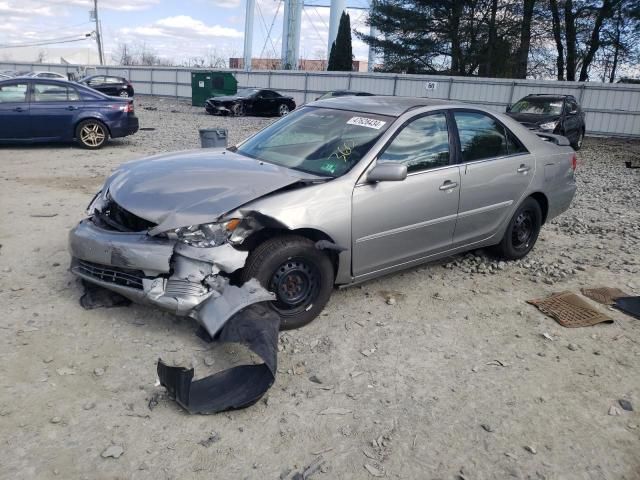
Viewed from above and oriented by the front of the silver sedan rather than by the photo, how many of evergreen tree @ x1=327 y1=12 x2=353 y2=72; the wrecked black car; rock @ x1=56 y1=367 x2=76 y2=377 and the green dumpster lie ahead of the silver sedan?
1

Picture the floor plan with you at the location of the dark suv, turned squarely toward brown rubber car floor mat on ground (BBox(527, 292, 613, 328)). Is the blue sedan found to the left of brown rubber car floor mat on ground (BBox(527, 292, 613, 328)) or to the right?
right

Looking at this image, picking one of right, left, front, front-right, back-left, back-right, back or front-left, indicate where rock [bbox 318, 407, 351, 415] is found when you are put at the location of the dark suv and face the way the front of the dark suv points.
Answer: front-left

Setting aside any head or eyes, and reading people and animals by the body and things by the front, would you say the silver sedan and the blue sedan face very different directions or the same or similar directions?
same or similar directions

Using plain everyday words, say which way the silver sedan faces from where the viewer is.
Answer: facing the viewer and to the left of the viewer

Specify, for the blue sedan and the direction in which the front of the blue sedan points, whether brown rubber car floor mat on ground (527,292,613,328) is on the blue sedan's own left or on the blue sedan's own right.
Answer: on the blue sedan's own left

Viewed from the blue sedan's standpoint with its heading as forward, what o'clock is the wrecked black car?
The wrecked black car is roughly at 4 o'clock from the blue sedan.

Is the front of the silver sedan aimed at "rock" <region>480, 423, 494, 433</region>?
no

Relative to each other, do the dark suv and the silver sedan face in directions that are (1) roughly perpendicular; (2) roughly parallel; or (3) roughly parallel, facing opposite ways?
roughly parallel

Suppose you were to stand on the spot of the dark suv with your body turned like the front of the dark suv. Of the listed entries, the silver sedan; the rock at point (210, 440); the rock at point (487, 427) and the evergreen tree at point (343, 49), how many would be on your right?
1

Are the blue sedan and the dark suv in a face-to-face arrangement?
no

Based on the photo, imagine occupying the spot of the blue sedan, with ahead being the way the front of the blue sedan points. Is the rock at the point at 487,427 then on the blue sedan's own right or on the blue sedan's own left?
on the blue sedan's own left

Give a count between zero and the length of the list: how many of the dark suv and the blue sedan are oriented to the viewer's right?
0

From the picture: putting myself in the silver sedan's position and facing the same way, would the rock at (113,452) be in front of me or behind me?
in front

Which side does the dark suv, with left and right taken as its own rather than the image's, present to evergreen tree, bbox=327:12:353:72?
right

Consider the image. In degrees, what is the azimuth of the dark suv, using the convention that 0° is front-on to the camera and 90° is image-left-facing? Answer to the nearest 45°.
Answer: approximately 45°

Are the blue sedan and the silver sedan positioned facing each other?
no

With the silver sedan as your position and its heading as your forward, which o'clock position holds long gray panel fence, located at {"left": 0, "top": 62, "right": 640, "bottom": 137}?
The long gray panel fence is roughly at 5 o'clock from the silver sedan.
